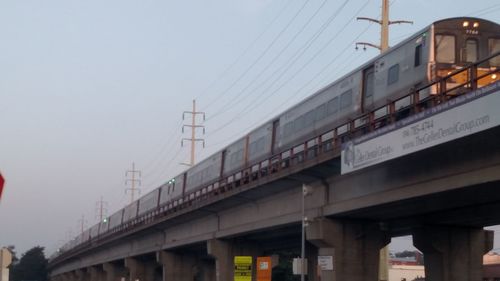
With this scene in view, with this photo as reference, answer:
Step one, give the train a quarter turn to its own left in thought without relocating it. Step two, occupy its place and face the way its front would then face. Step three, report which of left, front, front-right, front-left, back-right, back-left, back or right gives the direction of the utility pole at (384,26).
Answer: front-left

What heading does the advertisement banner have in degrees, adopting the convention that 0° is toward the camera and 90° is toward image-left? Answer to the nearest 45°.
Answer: approximately 45°

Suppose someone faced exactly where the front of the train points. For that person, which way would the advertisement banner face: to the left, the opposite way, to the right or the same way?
to the right

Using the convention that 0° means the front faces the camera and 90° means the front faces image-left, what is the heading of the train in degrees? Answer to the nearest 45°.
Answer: approximately 315°

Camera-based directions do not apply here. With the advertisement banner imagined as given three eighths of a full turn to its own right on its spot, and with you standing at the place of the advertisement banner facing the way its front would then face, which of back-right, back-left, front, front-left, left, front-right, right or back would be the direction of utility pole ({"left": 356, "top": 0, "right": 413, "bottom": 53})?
front

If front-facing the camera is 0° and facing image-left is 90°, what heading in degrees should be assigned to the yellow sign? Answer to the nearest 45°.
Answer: approximately 0°
